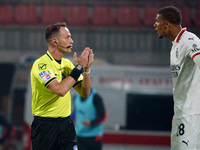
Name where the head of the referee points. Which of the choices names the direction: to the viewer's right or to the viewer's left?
to the viewer's right

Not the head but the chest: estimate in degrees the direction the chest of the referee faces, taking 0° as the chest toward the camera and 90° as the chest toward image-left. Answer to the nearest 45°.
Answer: approximately 315°
